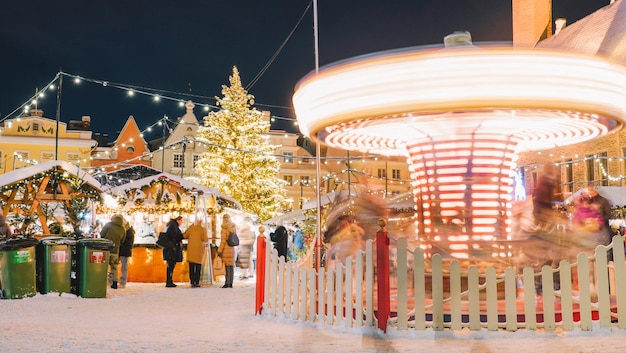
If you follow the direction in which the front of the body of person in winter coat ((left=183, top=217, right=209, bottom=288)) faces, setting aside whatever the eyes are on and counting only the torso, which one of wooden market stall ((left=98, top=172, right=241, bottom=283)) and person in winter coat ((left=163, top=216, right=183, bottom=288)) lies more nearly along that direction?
the wooden market stall

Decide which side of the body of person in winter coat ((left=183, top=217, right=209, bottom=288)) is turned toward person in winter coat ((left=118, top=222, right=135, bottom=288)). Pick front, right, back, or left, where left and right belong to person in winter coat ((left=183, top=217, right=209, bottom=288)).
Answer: left

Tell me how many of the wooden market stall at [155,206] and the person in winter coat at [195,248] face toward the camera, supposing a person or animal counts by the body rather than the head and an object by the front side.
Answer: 1

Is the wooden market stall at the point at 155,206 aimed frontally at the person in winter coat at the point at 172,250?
yes

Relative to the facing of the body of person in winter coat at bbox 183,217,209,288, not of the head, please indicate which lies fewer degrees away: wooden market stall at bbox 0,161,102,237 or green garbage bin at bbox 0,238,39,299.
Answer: the wooden market stall

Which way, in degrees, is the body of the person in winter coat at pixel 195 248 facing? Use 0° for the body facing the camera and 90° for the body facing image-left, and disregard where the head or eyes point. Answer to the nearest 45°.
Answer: approximately 180°

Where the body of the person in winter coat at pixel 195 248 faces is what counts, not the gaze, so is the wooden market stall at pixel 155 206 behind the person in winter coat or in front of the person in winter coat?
in front

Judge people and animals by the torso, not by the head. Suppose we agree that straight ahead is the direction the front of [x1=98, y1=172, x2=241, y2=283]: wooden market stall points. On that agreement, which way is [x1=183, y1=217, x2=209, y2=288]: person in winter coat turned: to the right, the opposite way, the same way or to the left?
the opposite way
